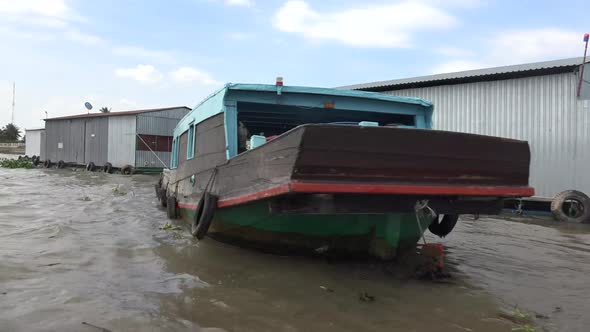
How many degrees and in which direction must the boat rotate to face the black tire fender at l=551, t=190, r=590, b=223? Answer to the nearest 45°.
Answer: approximately 90° to its right

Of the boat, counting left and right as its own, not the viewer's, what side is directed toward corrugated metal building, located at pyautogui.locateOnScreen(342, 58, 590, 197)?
right

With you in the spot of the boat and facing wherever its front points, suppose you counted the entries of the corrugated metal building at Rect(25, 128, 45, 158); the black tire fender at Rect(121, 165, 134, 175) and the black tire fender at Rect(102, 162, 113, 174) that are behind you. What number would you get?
0

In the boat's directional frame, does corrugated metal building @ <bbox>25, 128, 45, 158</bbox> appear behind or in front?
in front

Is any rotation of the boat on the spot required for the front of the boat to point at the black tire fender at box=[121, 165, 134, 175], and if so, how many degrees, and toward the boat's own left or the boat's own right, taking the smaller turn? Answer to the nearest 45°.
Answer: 0° — it already faces it

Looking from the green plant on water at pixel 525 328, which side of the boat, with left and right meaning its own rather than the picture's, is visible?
back

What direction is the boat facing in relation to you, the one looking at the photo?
facing away from the viewer and to the left of the viewer

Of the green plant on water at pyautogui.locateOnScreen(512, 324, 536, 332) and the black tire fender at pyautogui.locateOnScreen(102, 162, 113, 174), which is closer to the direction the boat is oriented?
the black tire fender

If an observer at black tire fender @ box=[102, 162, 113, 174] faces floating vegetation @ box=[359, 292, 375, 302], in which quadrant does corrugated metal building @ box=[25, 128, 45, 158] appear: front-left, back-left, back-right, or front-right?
back-right
